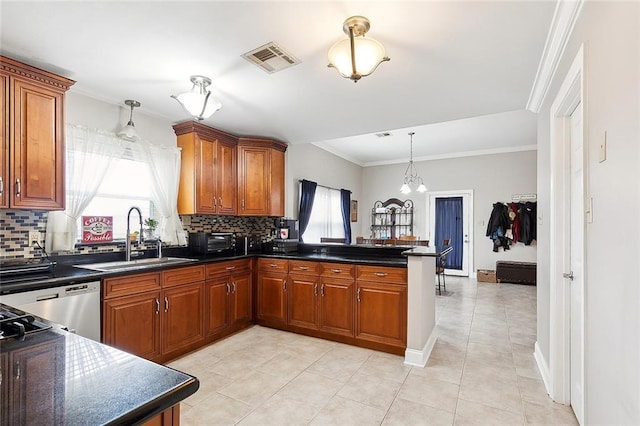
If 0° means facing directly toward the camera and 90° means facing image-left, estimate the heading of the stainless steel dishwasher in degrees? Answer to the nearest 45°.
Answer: approximately 315°

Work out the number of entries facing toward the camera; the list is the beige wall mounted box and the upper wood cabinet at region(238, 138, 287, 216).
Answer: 1

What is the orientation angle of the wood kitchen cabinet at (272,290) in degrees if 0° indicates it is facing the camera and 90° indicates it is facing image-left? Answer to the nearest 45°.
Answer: approximately 45°

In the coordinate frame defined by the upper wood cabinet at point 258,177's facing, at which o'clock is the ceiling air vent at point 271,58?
The ceiling air vent is roughly at 12 o'clock from the upper wood cabinet.

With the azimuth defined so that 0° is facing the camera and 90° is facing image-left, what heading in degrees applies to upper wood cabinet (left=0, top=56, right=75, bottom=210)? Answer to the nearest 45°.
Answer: approximately 315°

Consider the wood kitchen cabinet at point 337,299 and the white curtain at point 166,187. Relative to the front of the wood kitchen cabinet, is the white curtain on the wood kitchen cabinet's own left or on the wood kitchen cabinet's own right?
on the wood kitchen cabinet's own right

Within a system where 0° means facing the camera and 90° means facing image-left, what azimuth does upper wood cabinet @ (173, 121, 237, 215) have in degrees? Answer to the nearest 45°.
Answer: approximately 315°

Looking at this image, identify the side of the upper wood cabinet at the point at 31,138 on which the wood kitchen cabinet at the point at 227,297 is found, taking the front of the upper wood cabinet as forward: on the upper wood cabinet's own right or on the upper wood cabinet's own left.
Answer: on the upper wood cabinet's own left

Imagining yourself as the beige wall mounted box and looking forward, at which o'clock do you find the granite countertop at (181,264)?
The granite countertop is roughly at 12 o'clock from the beige wall mounted box.

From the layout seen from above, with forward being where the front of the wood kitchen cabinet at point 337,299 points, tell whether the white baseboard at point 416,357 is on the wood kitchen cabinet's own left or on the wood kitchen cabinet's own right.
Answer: on the wood kitchen cabinet's own left
